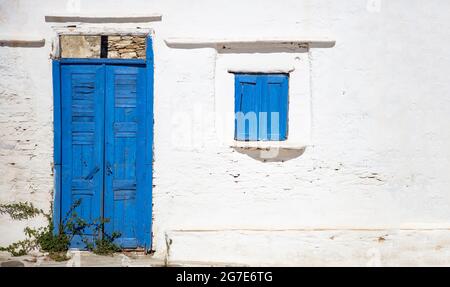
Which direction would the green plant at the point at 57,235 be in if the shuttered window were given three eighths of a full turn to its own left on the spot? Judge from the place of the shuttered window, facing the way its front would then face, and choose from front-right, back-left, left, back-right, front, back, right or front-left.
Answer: back-left

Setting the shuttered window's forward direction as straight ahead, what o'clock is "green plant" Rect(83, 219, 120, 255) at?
The green plant is roughly at 3 o'clock from the shuttered window.

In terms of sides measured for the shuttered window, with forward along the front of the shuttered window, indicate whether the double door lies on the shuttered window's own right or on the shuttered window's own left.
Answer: on the shuttered window's own right

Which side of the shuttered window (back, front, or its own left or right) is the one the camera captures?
front
